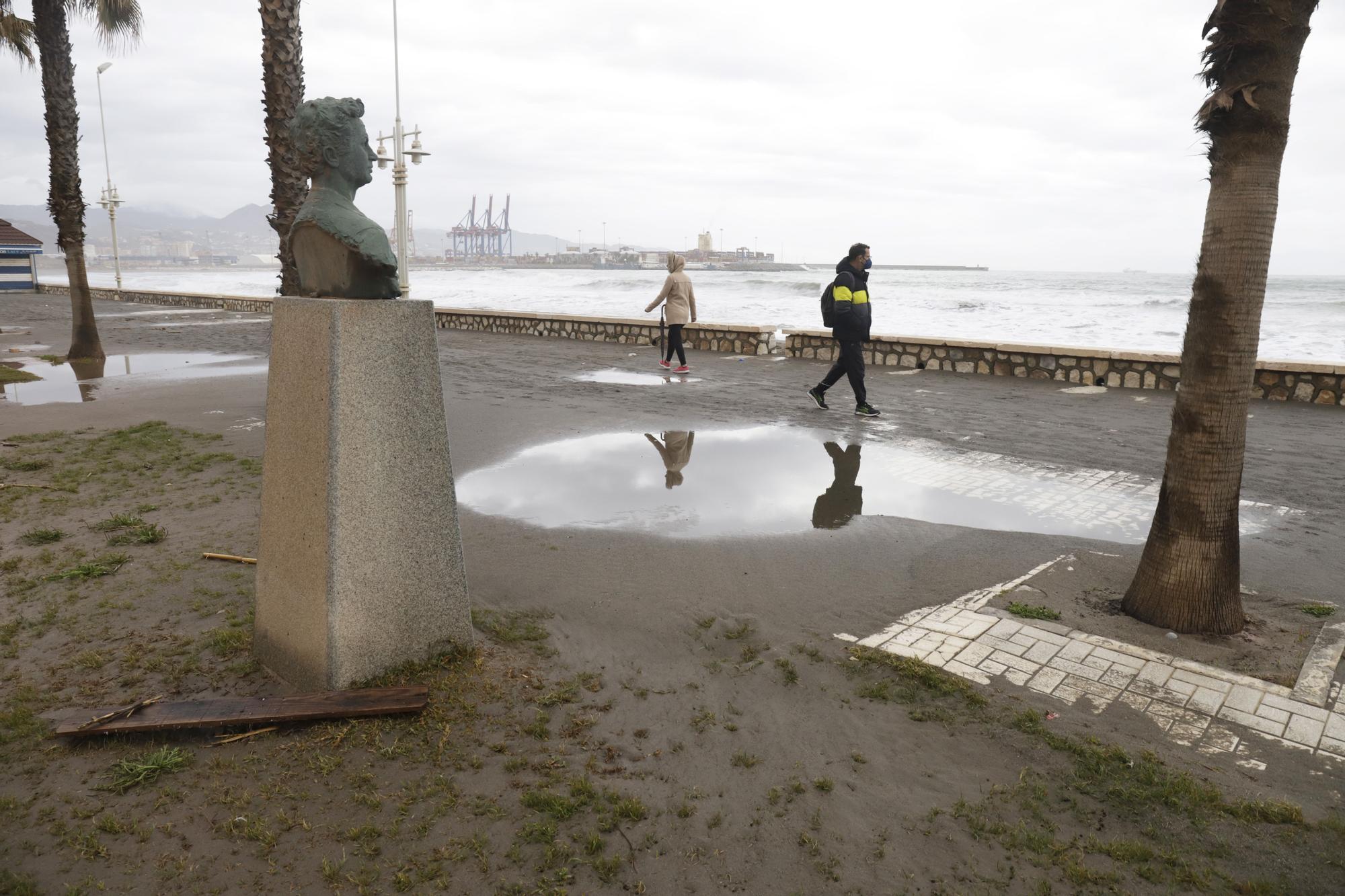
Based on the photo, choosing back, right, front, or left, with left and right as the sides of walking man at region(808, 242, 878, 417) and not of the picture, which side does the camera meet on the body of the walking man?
right

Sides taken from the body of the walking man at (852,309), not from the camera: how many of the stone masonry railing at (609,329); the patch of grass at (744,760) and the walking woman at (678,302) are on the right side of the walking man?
1

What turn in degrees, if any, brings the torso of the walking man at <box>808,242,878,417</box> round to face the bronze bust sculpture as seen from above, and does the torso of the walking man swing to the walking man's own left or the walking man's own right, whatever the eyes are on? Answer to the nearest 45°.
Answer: approximately 90° to the walking man's own right

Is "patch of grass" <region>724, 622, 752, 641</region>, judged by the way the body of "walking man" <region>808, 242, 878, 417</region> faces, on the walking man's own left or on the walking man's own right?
on the walking man's own right

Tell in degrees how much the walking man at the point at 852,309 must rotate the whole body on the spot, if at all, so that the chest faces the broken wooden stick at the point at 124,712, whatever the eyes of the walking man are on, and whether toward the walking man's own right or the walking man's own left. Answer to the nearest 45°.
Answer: approximately 90° to the walking man's own right

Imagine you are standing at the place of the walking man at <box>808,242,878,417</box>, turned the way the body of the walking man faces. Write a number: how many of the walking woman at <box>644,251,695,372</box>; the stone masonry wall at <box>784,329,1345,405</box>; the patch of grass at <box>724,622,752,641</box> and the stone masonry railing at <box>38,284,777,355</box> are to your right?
1

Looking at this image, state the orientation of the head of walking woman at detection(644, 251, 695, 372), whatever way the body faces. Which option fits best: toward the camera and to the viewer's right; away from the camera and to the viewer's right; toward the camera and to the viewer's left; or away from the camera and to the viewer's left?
away from the camera and to the viewer's left
